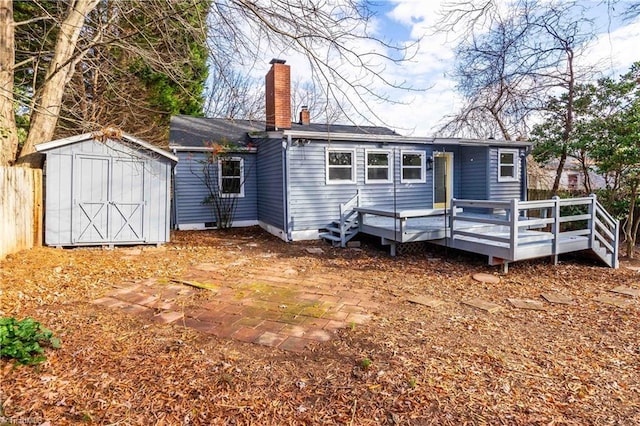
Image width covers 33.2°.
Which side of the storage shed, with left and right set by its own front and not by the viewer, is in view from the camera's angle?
front

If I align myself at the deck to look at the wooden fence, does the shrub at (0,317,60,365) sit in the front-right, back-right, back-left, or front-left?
front-left

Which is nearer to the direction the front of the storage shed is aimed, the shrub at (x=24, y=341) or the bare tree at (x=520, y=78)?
the shrub

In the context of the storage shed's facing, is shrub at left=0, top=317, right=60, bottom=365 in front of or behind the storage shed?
in front

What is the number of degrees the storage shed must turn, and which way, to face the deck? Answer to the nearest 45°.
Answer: approximately 45° to its left

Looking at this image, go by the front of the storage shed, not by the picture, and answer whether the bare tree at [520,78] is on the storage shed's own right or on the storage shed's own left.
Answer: on the storage shed's own left
